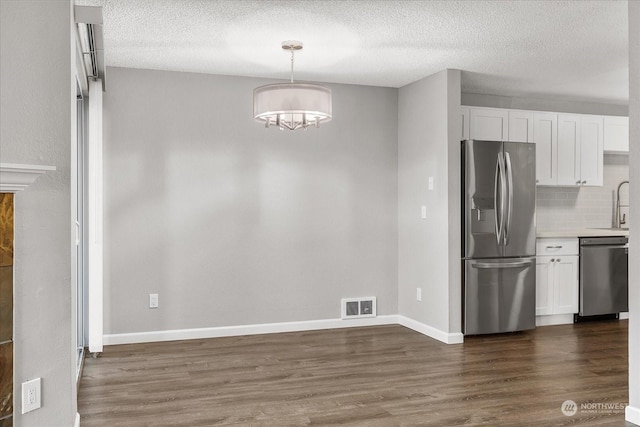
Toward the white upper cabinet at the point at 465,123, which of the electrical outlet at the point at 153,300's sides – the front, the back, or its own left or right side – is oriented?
left

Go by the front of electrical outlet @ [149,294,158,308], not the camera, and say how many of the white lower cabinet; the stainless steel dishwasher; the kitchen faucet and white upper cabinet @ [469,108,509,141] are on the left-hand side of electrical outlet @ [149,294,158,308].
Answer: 4

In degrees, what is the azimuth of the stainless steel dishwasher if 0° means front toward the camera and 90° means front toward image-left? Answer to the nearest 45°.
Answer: approximately 315°

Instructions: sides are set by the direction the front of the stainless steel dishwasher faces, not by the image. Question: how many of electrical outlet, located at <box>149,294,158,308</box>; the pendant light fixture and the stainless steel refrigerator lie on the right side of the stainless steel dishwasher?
3

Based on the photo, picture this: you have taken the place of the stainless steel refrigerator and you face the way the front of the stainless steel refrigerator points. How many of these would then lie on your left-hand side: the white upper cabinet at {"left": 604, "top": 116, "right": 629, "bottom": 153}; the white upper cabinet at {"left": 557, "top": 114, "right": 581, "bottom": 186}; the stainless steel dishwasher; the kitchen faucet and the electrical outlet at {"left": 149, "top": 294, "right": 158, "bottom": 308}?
4

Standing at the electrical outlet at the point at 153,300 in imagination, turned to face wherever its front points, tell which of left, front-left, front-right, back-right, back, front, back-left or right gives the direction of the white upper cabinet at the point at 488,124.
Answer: left

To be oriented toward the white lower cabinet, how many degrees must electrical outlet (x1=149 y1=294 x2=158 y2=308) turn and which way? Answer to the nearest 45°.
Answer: approximately 90° to its left

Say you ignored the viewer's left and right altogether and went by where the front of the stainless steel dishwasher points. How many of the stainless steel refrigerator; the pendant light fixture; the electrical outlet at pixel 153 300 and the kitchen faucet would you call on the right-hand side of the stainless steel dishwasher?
3

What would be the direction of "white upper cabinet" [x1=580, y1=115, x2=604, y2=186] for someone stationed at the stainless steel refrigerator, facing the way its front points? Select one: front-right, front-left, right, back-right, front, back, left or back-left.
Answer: left

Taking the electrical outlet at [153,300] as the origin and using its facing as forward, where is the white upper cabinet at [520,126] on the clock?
The white upper cabinet is roughly at 9 o'clock from the electrical outlet.

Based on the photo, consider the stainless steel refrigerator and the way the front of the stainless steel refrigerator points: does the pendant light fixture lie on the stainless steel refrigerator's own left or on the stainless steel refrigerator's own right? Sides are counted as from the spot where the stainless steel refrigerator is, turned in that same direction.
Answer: on the stainless steel refrigerator's own right

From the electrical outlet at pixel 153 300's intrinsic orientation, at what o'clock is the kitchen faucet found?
The kitchen faucet is roughly at 9 o'clock from the electrical outlet.
